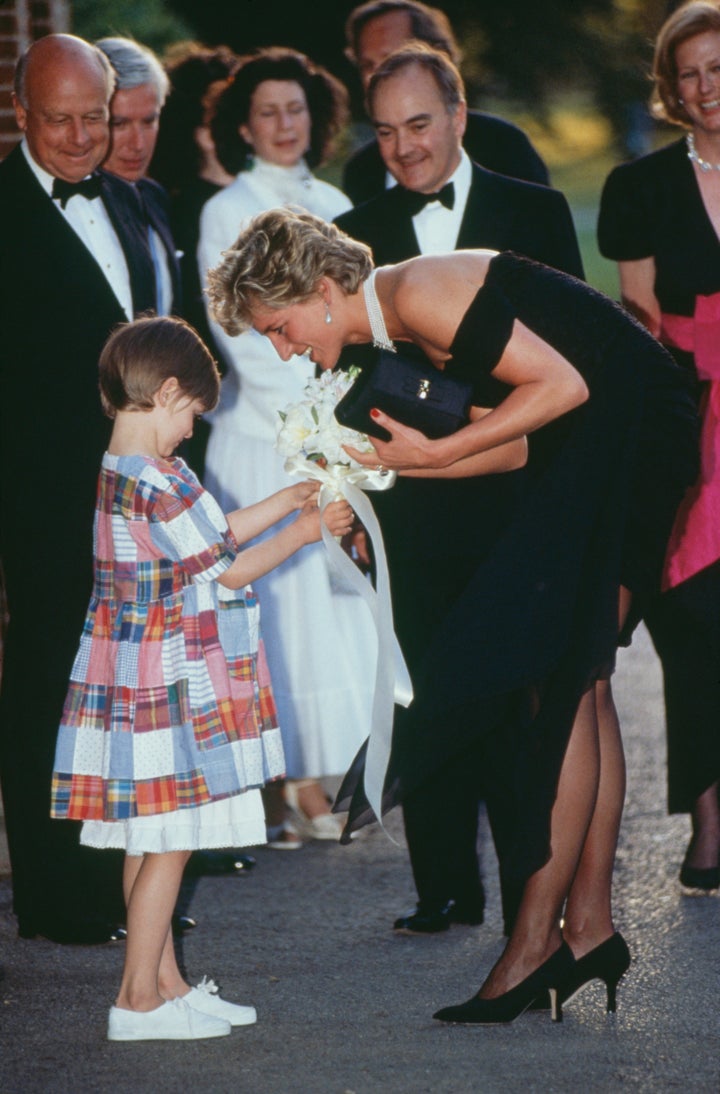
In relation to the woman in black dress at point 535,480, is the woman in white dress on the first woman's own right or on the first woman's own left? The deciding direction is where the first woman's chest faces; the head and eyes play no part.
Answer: on the first woman's own right

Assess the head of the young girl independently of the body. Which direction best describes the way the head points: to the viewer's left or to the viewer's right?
to the viewer's right

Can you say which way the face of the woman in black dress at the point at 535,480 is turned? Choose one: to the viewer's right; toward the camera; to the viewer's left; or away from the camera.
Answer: to the viewer's left

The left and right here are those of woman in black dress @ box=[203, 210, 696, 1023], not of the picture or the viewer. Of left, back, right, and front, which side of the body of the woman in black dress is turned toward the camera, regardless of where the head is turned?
left

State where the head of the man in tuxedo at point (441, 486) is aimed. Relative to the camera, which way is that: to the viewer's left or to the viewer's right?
to the viewer's left

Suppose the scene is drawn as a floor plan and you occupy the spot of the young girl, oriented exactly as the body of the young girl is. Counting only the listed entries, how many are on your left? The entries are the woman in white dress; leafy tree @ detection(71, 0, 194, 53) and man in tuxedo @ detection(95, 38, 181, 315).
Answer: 3

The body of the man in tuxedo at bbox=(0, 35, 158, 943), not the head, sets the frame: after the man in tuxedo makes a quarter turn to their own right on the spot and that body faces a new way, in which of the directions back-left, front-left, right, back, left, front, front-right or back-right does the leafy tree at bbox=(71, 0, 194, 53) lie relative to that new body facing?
back-right

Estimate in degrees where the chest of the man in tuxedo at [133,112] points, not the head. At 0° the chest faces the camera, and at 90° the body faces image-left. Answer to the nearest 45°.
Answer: approximately 315°

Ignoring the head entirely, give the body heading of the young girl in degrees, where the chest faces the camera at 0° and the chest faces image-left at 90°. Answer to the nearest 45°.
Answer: approximately 270°
